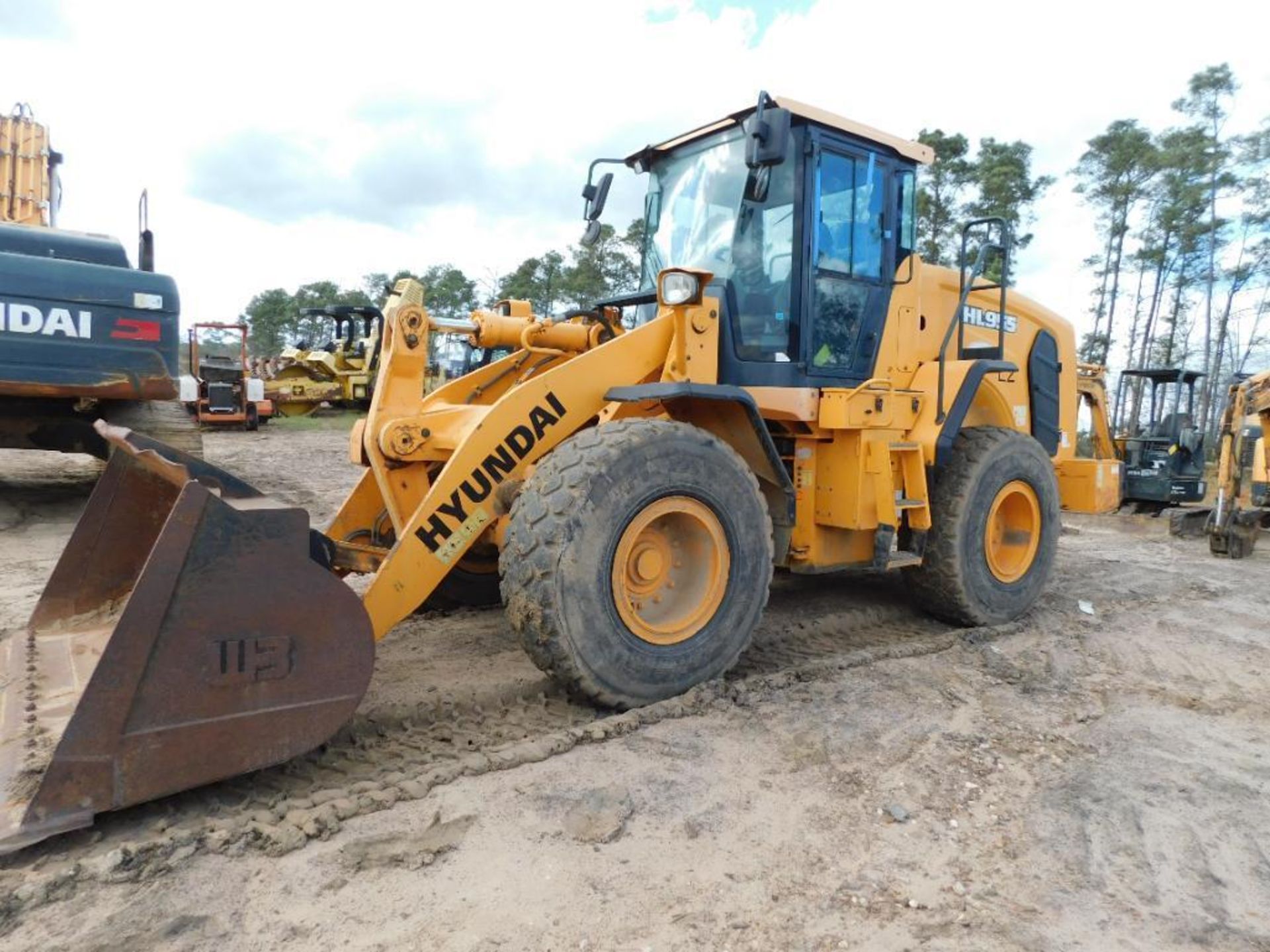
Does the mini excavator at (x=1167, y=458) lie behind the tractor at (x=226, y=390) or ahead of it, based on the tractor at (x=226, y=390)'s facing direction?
ahead

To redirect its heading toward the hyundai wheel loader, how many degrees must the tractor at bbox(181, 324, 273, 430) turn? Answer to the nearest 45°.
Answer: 0° — it already faces it

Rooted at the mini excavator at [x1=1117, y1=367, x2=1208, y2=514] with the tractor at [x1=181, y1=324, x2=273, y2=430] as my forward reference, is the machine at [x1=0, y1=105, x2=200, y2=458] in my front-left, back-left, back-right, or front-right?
front-left

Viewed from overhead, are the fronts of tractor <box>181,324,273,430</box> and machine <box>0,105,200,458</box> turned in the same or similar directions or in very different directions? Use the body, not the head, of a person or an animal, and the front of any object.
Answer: very different directions

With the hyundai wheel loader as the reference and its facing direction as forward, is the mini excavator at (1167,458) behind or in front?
behind

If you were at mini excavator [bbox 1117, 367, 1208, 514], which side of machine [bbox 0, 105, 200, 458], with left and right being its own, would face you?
right

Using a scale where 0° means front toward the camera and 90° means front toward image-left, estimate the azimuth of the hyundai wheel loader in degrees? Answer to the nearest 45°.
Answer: approximately 45°

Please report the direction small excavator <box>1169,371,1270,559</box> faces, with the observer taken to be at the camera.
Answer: facing the viewer and to the left of the viewer

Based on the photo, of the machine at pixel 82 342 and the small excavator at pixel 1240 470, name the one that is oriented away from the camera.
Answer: the machine

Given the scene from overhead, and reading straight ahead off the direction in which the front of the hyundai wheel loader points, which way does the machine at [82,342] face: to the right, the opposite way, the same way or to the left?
to the right

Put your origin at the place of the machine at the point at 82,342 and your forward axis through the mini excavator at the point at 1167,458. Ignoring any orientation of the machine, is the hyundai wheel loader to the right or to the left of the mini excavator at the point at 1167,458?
right

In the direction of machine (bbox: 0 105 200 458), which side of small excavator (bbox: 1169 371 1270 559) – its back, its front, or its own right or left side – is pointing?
front

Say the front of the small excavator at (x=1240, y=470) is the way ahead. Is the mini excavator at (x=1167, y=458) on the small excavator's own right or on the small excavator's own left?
on the small excavator's own right

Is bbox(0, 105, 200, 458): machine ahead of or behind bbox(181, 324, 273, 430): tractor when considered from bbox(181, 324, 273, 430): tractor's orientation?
ahead

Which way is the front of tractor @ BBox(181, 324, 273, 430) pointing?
toward the camera

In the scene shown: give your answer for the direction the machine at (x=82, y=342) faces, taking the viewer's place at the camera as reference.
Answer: facing away from the viewer

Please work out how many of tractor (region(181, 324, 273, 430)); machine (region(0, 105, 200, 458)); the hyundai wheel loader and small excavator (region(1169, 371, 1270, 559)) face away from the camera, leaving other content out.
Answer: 1
